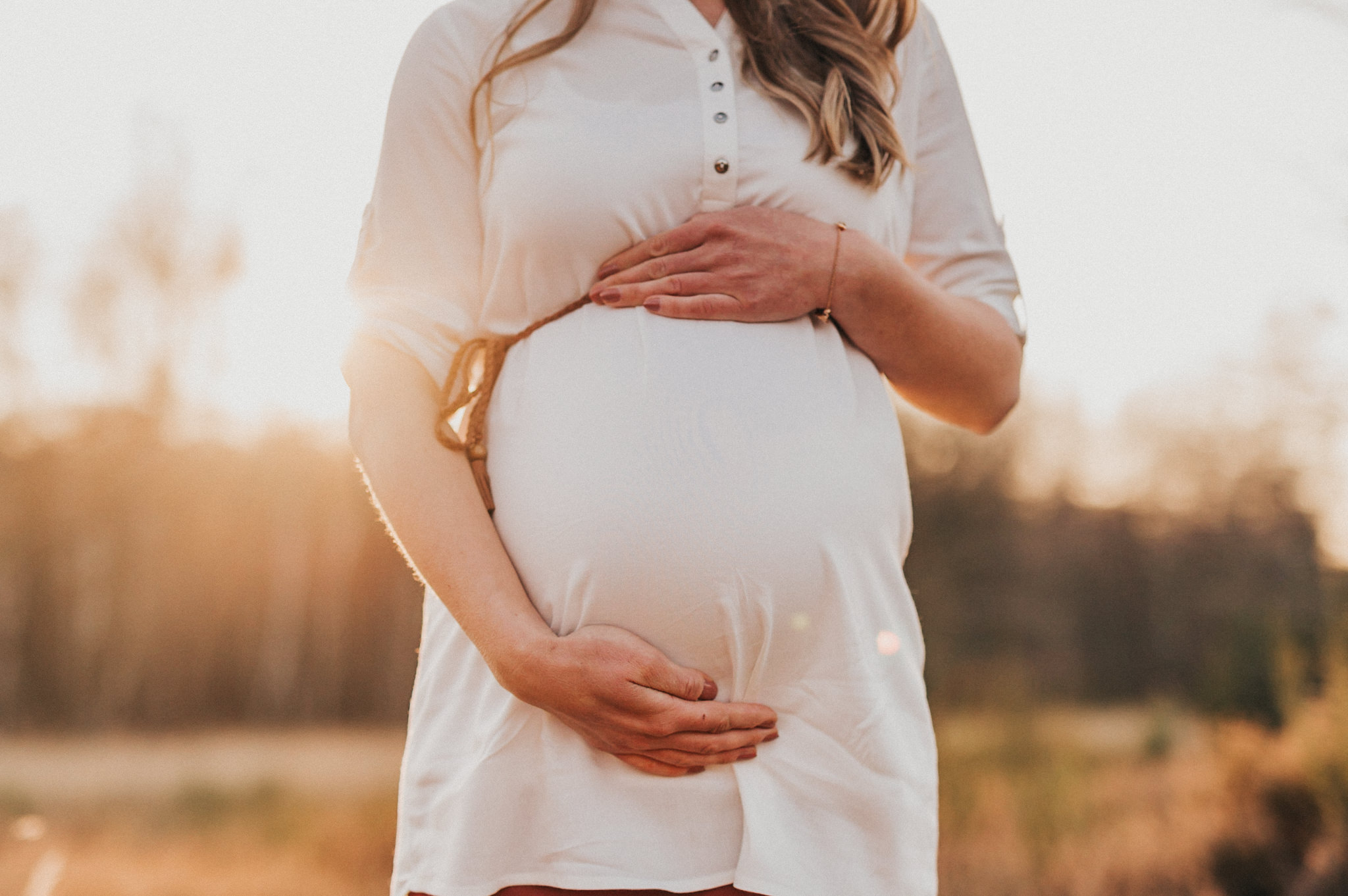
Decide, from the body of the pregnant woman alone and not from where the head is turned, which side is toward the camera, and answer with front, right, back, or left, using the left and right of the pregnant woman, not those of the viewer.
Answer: front
